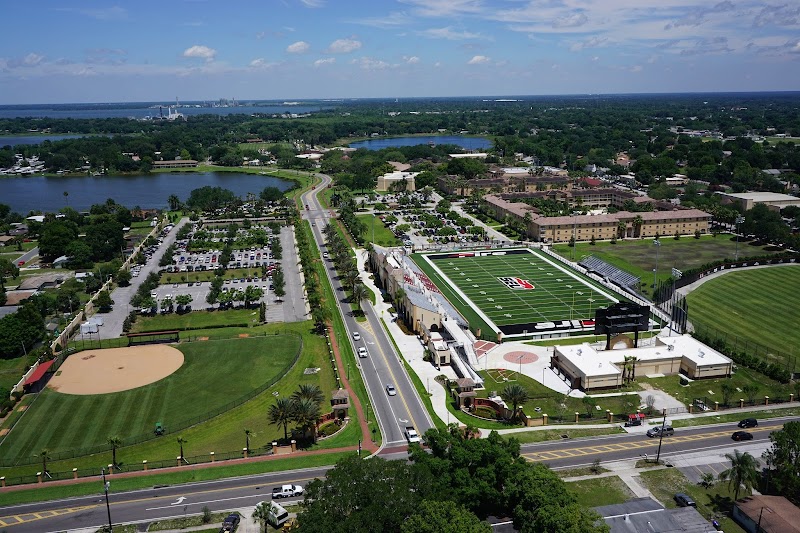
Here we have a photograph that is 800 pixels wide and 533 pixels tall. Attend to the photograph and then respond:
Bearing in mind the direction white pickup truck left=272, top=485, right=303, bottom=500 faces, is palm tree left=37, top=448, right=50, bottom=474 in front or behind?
behind

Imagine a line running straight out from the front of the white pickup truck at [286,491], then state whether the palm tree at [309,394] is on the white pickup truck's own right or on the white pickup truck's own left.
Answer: on the white pickup truck's own left

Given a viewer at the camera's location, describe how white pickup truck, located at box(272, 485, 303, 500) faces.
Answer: facing to the right of the viewer

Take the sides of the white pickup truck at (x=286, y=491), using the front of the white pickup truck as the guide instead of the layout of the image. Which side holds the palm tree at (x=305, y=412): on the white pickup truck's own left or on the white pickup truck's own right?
on the white pickup truck's own left

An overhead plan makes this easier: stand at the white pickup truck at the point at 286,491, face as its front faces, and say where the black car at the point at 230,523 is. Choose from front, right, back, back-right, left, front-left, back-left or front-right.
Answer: back-right

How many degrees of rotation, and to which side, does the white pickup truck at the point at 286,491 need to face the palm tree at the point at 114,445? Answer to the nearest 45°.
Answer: approximately 135° to its left

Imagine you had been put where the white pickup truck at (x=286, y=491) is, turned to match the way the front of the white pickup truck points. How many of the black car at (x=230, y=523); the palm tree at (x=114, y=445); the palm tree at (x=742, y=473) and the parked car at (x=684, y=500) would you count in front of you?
2
